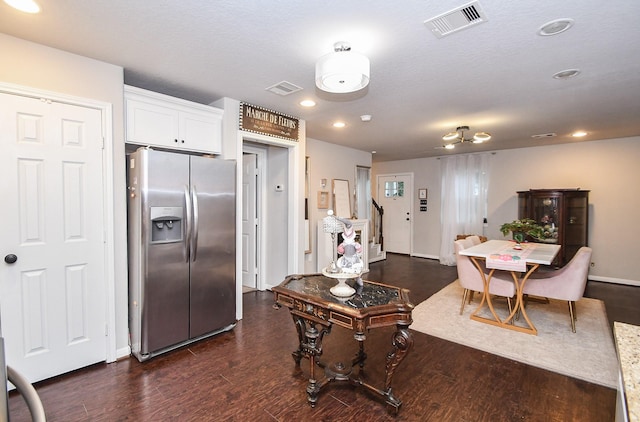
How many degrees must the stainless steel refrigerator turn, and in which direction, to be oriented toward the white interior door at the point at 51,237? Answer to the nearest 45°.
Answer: approximately 135° to its right

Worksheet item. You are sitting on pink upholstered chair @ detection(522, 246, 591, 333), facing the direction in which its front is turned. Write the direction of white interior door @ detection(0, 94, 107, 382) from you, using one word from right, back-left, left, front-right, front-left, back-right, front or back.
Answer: front-left

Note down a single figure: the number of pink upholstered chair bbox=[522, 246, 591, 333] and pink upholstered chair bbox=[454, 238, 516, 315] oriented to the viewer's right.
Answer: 1

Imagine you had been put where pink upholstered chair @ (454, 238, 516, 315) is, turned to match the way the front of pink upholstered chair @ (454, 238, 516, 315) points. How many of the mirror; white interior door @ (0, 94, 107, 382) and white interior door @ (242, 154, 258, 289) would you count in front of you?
0

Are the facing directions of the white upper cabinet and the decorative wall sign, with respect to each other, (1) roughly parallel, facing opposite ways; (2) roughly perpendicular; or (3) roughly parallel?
roughly parallel

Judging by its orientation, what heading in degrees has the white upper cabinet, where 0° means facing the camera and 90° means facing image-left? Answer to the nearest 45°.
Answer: approximately 315°

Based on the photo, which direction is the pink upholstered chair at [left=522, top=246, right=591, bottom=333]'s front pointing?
to the viewer's left

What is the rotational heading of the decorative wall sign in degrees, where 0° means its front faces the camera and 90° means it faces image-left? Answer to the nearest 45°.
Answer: approximately 315°

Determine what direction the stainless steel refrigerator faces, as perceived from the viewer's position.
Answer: facing the viewer and to the right of the viewer

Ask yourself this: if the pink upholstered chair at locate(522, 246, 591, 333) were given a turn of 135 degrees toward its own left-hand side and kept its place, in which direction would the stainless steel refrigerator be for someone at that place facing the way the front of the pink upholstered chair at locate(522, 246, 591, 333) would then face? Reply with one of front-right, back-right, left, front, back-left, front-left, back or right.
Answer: right

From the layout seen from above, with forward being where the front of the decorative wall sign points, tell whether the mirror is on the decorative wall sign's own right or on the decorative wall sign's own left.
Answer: on the decorative wall sign's own left

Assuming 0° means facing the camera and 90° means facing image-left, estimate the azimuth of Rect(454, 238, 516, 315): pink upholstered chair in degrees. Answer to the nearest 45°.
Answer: approximately 270°

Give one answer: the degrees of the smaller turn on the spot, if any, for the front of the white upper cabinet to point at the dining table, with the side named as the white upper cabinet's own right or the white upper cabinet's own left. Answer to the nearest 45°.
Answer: approximately 45° to the white upper cabinet's own left

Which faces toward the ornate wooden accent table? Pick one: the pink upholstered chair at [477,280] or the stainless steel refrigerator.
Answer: the stainless steel refrigerator

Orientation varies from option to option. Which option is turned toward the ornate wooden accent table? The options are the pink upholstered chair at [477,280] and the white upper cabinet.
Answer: the white upper cabinet
